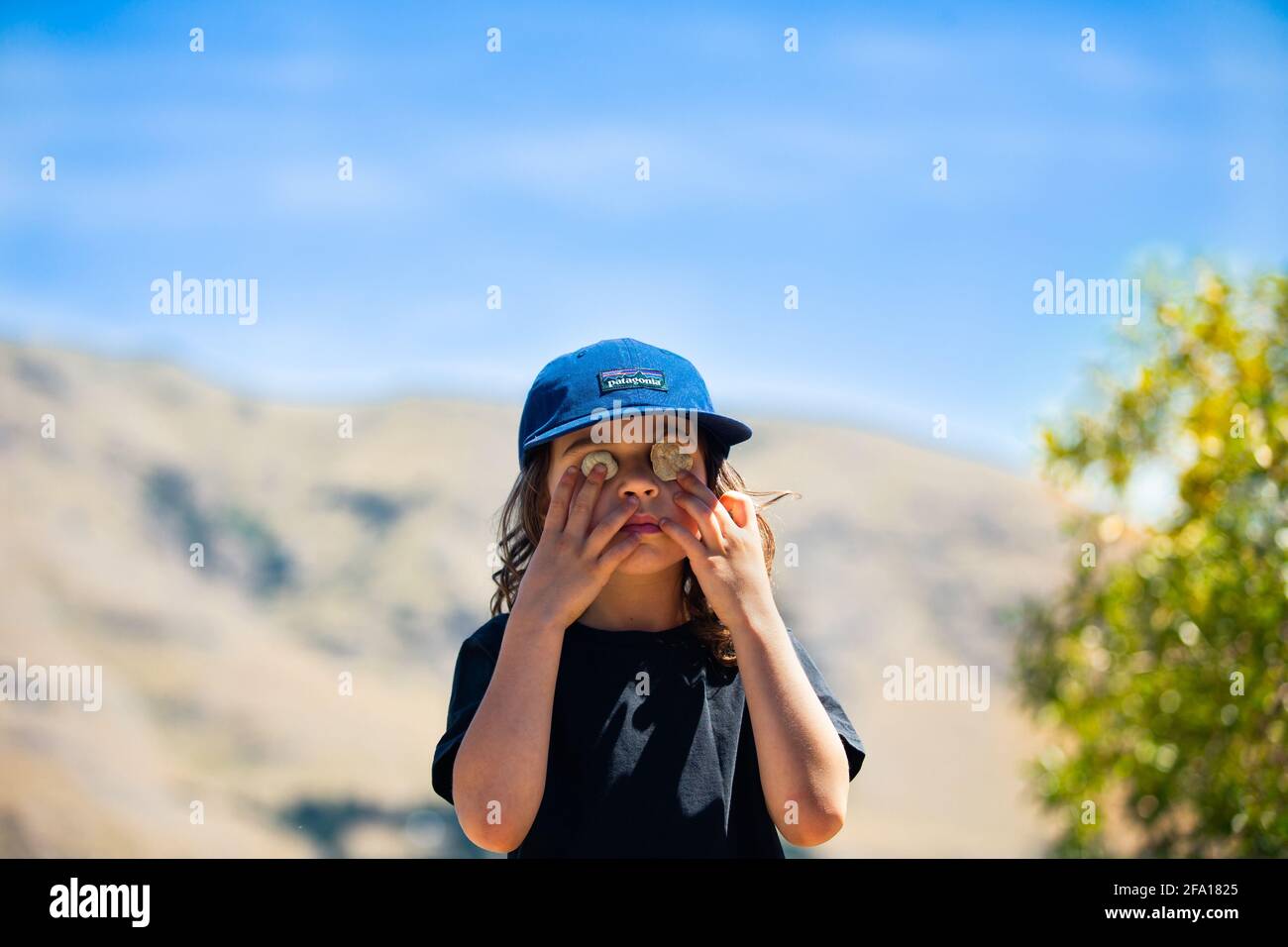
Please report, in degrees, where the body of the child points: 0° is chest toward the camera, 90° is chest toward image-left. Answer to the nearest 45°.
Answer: approximately 0°

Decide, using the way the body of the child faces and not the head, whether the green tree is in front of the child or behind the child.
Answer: behind
